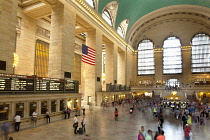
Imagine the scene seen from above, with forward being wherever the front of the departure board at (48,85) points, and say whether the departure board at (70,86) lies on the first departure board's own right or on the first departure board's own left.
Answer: on the first departure board's own left

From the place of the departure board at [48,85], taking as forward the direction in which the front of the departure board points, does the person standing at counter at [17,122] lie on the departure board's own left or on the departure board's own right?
on the departure board's own right

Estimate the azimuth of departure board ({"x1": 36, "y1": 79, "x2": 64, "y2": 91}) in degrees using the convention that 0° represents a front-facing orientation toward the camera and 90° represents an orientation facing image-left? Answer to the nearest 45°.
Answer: approximately 315°

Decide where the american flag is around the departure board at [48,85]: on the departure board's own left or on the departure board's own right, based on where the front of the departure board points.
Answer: on the departure board's own left
